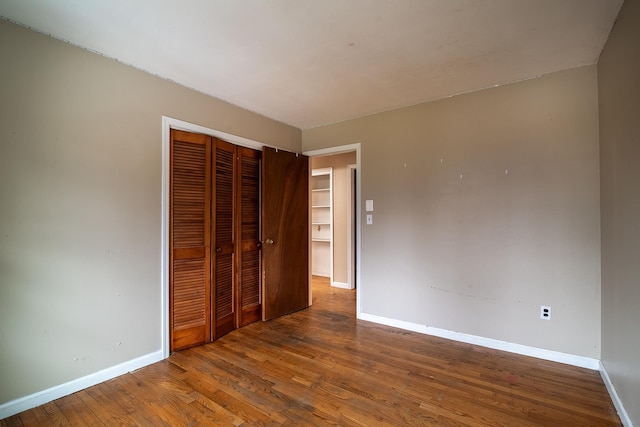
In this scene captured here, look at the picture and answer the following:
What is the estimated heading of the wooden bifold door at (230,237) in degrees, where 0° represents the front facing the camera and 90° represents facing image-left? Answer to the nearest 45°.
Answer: approximately 315°

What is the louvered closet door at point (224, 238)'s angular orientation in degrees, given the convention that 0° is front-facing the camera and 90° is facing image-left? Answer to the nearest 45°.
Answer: approximately 315°
